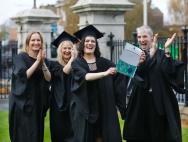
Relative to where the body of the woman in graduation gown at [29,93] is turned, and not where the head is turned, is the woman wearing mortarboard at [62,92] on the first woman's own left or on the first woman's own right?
on the first woman's own left

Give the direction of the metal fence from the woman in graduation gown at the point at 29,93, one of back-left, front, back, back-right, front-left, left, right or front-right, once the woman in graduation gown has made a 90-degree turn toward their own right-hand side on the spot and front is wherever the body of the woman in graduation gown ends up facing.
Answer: back-right

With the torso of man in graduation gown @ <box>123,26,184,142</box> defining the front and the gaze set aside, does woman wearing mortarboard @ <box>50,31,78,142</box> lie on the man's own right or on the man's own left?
on the man's own right

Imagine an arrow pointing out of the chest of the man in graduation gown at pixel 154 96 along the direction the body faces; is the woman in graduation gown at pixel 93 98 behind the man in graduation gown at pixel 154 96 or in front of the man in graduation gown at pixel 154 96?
in front

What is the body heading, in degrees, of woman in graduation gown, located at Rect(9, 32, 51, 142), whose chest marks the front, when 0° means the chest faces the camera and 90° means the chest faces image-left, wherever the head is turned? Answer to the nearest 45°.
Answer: approximately 315°

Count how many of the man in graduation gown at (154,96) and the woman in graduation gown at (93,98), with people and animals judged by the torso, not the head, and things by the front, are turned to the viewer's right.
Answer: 0

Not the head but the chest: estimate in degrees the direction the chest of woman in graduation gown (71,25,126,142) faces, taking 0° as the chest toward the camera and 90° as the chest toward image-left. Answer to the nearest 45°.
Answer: approximately 0°

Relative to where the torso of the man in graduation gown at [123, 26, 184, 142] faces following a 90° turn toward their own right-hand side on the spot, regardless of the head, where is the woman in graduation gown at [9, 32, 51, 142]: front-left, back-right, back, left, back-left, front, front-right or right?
front-left

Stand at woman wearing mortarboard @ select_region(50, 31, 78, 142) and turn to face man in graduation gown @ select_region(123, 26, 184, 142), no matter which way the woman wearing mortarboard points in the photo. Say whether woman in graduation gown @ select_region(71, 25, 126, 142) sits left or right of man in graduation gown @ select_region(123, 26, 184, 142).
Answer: right
